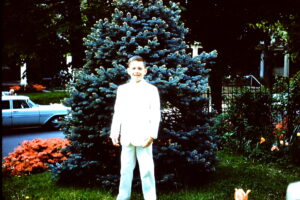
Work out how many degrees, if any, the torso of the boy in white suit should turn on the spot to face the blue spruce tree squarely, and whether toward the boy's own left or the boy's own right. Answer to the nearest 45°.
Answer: approximately 180°

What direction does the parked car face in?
to the viewer's right

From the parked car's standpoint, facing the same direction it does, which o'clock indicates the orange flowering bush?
The orange flowering bush is roughly at 3 o'clock from the parked car.

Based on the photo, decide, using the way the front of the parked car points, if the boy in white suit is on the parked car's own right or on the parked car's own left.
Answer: on the parked car's own right

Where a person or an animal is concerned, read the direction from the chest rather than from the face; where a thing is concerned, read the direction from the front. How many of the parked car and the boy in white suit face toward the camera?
1

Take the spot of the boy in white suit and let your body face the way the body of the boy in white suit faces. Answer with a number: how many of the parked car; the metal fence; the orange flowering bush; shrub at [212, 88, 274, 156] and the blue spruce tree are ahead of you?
0

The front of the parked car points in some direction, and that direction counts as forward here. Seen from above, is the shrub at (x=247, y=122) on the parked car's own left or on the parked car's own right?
on the parked car's own right

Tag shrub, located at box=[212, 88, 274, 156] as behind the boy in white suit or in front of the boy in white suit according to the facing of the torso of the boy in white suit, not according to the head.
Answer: behind

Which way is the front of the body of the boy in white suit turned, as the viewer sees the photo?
toward the camera

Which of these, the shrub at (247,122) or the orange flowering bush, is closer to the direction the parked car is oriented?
the shrub

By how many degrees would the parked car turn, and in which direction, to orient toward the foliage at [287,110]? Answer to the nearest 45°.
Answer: approximately 45° to its right

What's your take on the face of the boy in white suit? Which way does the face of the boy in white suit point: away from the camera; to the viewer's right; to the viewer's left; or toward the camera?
toward the camera

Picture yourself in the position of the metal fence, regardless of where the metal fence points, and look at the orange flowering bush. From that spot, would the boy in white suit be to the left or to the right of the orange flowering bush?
left

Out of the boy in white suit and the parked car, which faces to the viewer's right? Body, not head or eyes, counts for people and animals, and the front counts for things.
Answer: the parked car

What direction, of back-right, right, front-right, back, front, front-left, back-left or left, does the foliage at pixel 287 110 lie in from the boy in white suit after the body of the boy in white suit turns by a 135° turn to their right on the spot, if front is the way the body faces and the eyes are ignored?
right

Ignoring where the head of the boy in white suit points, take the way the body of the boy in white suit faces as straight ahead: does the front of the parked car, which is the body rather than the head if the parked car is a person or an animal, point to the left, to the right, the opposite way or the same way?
to the left

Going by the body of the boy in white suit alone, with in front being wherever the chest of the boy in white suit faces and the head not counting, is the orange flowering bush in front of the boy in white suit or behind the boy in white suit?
behind
